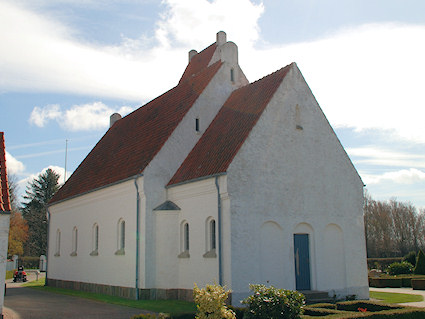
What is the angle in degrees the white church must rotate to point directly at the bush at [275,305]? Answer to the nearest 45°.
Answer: approximately 45° to its right

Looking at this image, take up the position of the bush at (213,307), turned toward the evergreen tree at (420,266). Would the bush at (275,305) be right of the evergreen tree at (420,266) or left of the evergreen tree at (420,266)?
right

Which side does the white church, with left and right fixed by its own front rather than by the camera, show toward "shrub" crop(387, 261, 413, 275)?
left

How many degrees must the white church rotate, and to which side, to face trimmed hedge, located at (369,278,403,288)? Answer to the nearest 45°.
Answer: approximately 90° to its left

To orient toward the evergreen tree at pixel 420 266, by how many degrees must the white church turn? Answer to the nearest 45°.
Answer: approximately 90° to its left

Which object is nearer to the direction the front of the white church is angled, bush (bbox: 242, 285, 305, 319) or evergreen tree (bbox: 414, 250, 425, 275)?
the bush

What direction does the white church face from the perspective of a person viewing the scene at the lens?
facing the viewer and to the right of the viewer

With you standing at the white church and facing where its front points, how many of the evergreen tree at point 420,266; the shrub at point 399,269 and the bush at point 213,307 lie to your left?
2
